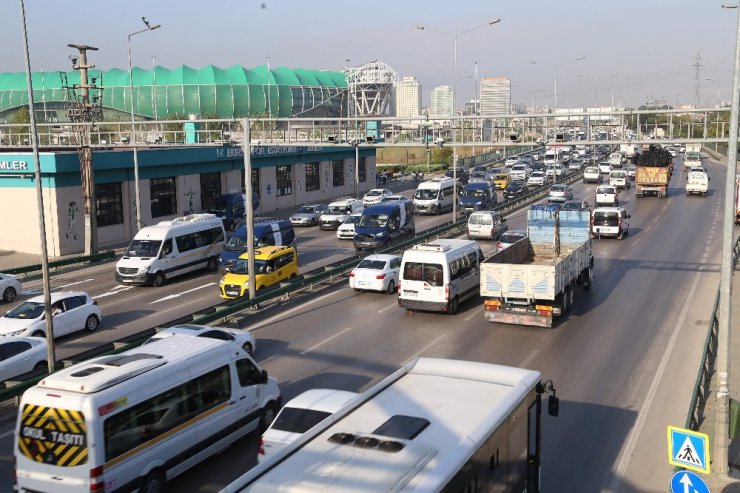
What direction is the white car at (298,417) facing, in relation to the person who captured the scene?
facing away from the viewer and to the right of the viewer

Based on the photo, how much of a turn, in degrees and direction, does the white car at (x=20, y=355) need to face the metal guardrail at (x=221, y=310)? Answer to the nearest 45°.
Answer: approximately 180°

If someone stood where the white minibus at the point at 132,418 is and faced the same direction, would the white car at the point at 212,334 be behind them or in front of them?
in front

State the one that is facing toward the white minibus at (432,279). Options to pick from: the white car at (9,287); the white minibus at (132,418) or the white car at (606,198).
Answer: the white minibus at (132,418)

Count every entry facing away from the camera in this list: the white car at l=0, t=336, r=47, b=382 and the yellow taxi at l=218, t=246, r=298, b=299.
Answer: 0

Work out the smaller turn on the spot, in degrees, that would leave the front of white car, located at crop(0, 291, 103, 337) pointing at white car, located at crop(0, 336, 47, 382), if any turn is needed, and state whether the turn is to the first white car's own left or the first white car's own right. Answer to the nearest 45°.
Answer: approximately 45° to the first white car's own left

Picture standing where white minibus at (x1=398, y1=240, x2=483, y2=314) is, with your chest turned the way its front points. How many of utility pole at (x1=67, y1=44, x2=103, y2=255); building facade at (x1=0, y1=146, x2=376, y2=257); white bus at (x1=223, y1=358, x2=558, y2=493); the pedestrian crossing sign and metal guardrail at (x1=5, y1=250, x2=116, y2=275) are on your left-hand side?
3

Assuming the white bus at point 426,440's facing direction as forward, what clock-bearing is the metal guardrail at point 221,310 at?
The metal guardrail is roughly at 10 o'clock from the white bus.
